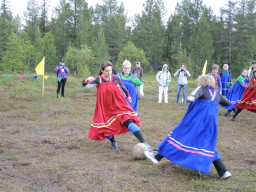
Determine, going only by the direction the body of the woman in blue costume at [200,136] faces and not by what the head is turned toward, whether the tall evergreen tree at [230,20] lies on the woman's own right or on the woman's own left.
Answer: on the woman's own right

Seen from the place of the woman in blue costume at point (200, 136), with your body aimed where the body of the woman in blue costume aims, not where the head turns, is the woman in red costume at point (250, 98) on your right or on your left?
on your right

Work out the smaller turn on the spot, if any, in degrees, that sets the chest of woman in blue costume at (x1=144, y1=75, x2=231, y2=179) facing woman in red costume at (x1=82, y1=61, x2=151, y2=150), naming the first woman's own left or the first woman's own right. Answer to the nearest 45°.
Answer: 0° — they already face them

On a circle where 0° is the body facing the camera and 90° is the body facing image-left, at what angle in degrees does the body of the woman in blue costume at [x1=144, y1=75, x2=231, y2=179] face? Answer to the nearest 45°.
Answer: approximately 135°

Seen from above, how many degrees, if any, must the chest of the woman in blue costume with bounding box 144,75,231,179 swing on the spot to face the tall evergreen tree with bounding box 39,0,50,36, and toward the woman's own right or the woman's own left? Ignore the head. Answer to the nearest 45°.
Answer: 0° — they already face it

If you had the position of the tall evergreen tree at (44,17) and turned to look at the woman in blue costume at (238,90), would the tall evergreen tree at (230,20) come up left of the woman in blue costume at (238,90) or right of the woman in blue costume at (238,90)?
left

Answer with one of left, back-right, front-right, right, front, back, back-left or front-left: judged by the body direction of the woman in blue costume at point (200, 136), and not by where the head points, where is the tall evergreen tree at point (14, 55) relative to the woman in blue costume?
front

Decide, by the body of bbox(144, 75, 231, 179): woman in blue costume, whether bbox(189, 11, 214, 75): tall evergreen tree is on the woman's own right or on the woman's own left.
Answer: on the woman's own right

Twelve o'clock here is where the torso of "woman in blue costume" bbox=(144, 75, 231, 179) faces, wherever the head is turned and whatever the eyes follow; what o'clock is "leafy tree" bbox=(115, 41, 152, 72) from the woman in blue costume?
The leafy tree is roughly at 1 o'clock from the woman in blue costume.
